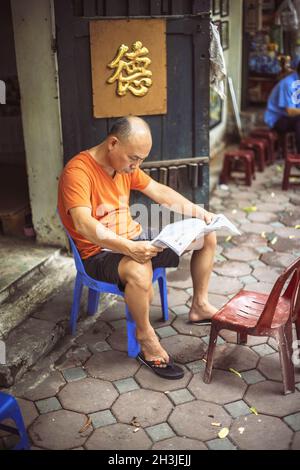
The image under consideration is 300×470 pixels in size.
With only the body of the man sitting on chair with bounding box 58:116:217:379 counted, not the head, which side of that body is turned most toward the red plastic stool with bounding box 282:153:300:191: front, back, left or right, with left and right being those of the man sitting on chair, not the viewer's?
left

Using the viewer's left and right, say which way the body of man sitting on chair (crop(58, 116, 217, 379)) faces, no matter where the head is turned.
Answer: facing the viewer and to the right of the viewer

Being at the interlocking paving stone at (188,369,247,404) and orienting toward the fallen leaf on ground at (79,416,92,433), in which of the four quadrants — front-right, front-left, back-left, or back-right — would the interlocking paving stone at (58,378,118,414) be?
front-right

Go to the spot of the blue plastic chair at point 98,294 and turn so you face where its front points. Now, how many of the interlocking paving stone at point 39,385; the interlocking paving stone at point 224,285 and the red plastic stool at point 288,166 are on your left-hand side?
2

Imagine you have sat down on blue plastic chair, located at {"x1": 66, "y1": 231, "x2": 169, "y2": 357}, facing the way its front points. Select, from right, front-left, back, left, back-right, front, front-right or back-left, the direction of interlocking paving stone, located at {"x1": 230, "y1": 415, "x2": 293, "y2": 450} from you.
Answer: front

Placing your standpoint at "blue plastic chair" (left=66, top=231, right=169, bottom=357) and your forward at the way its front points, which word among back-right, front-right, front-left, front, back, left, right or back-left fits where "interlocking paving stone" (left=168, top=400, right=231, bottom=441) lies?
front

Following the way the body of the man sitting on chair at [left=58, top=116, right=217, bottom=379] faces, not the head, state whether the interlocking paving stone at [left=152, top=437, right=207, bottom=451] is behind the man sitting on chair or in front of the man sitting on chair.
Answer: in front

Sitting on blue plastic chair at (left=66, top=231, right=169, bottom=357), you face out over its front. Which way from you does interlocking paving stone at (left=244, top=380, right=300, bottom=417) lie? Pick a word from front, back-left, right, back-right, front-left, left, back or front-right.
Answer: front

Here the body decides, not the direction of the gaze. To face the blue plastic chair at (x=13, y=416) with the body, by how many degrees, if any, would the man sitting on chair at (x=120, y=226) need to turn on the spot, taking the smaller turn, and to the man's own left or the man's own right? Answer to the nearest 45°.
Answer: approximately 90° to the man's own right

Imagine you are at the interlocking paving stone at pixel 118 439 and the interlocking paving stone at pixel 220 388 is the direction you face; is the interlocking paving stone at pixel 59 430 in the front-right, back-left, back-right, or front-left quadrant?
back-left

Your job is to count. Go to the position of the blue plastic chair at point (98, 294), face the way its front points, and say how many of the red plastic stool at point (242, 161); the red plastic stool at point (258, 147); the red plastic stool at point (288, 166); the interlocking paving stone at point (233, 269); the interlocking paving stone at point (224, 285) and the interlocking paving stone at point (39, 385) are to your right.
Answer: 1

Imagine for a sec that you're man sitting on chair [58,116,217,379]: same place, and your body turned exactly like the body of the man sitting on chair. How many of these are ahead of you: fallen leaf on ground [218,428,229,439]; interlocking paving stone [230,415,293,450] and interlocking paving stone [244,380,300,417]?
3

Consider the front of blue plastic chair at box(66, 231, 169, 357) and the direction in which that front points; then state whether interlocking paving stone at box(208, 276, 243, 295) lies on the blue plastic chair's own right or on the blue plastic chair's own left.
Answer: on the blue plastic chair's own left

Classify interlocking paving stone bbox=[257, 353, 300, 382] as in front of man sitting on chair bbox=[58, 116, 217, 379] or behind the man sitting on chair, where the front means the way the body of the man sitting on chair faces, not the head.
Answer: in front

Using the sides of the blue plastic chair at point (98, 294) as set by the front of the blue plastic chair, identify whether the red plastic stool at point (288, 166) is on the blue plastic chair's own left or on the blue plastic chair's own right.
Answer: on the blue plastic chair's own left

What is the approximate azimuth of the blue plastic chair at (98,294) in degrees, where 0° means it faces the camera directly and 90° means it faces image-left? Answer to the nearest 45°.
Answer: approximately 315°
